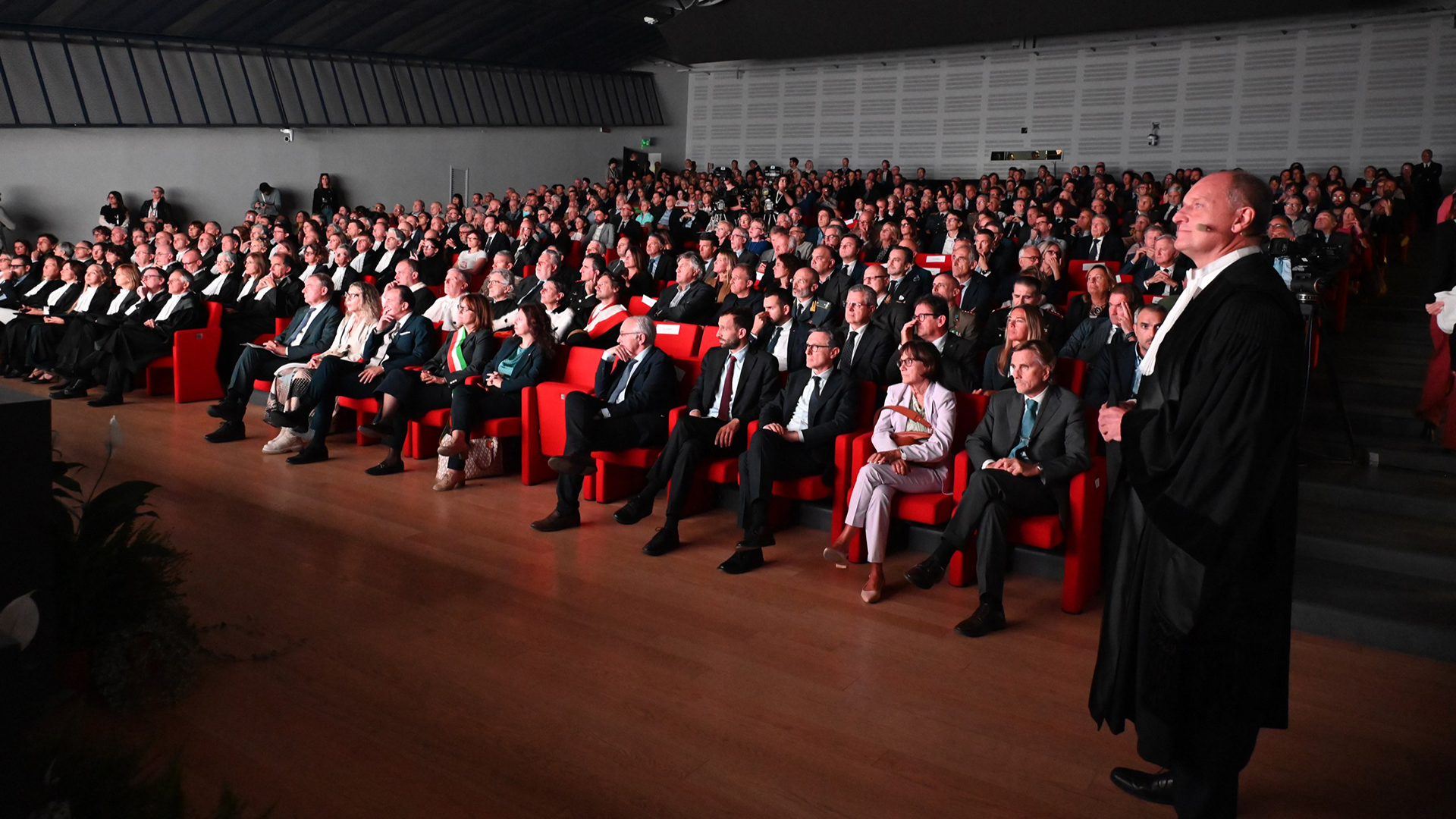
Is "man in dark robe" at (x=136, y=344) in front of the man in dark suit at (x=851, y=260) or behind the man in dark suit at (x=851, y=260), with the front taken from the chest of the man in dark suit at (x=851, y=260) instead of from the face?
in front

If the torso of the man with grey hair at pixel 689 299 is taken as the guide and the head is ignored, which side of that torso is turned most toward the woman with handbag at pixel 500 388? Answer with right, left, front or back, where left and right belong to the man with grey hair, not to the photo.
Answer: front

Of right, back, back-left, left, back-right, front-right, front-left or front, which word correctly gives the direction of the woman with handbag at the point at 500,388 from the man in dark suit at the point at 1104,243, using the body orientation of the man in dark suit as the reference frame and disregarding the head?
front

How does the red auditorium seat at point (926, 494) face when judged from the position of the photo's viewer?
facing the viewer and to the left of the viewer

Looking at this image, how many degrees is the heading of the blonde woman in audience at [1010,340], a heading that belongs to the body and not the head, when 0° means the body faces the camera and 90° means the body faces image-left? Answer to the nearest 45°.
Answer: approximately 45°

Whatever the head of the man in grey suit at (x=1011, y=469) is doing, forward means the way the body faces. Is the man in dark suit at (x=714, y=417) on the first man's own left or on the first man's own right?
on the first man's own right

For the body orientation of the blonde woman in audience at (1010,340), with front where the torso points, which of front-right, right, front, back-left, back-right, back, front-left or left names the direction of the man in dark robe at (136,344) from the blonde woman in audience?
front-right

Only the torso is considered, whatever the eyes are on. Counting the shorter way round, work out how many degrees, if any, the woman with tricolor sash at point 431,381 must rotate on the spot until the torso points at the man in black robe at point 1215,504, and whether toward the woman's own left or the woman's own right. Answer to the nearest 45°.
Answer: approximately 45° to the woman's own left

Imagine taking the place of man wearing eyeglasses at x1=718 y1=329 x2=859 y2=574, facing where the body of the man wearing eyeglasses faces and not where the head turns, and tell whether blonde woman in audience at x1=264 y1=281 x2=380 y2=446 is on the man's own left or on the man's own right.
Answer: on the man's own right

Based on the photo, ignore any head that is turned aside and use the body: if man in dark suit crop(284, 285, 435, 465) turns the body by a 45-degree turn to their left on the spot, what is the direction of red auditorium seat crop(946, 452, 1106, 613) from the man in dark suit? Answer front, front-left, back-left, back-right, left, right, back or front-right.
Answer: front-left

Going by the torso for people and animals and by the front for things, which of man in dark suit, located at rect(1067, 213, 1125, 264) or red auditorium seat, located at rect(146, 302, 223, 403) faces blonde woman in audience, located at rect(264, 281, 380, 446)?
the man in dark suit
